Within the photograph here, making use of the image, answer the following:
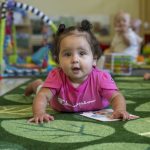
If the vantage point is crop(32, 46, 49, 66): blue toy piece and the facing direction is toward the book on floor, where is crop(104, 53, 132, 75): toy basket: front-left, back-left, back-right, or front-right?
front-left

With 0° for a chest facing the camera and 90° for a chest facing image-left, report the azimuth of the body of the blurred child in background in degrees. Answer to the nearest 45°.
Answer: approximately 45°

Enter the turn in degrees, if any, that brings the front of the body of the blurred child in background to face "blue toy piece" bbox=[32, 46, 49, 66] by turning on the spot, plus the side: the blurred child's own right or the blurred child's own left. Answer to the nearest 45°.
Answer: approximately 45° to the blurred child's own right

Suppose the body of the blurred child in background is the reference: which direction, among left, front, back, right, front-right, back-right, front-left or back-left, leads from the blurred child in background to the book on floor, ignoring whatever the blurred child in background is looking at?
front-left

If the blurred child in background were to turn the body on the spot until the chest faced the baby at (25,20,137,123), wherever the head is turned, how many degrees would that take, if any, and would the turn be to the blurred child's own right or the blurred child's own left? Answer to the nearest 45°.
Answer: approximately 45° to the blurred child's own left

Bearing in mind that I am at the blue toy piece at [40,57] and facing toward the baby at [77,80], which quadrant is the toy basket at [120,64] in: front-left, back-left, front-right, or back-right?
front-left
